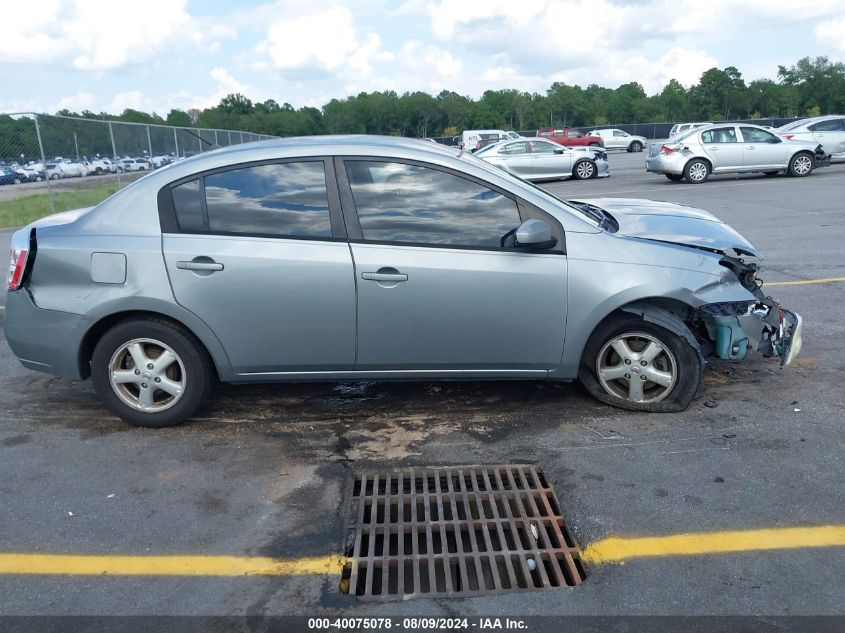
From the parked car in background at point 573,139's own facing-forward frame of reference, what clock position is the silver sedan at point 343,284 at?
The silver sedan is roughly at 3 o'clock from the parked car in background.

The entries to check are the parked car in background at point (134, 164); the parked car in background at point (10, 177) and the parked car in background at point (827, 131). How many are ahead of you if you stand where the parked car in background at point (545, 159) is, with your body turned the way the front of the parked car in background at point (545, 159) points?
1

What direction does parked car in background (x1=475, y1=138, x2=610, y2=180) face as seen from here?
to the viewer's right

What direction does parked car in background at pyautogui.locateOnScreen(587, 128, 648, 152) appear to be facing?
to the viewer's right

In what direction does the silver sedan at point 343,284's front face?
to the viewer's right

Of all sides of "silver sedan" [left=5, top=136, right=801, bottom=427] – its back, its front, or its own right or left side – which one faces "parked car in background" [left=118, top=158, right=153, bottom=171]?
left
